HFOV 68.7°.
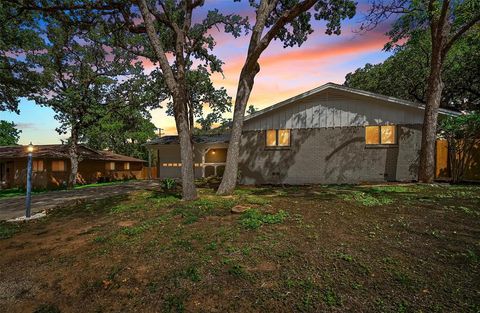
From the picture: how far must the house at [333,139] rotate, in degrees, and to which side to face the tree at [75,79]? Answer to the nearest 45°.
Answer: approximately 90° to its right

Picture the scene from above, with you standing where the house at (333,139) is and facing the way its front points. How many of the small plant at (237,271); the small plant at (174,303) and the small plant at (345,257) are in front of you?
3

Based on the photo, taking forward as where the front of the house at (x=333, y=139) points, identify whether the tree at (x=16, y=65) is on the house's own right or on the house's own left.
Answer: on the house's own right

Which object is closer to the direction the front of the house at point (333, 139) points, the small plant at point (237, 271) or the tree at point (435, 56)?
the small plant

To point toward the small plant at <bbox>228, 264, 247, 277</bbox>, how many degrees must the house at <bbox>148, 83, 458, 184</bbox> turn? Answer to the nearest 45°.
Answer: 0° — it already faces it

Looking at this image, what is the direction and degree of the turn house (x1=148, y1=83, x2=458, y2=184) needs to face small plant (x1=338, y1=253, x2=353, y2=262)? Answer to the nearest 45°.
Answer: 0° — it already faces it

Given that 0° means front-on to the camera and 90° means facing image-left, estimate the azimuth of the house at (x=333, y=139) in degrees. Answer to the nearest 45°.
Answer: approximately 0°

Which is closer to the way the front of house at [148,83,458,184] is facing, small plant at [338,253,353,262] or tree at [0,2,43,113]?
the small plant
